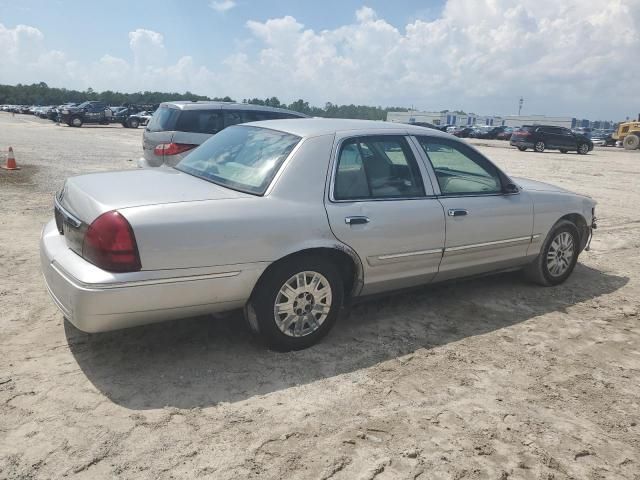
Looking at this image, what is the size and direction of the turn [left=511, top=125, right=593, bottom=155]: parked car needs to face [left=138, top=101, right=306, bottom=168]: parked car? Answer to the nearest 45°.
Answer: approximately 135° to its right

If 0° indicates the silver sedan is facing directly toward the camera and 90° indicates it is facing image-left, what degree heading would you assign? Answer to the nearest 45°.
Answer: approximately 225°

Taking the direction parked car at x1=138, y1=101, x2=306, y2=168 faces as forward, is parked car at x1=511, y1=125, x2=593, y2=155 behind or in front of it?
in front

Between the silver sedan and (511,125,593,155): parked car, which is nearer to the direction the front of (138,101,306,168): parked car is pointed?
the parked car

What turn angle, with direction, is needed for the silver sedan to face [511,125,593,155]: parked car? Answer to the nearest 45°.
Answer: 0° — it already faces it

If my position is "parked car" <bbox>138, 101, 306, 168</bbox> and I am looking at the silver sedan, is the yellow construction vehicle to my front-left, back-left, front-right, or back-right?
back-left

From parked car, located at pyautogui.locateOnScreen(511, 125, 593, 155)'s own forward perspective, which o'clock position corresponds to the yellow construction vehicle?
The yellow construction vehicle is roughly at 11 o'clock from the parked car.

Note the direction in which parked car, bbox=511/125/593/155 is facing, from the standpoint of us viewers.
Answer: facing away from the viewer and to the right of the viewer

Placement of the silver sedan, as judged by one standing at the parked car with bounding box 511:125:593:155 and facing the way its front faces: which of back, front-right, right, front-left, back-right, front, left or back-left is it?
back-right
